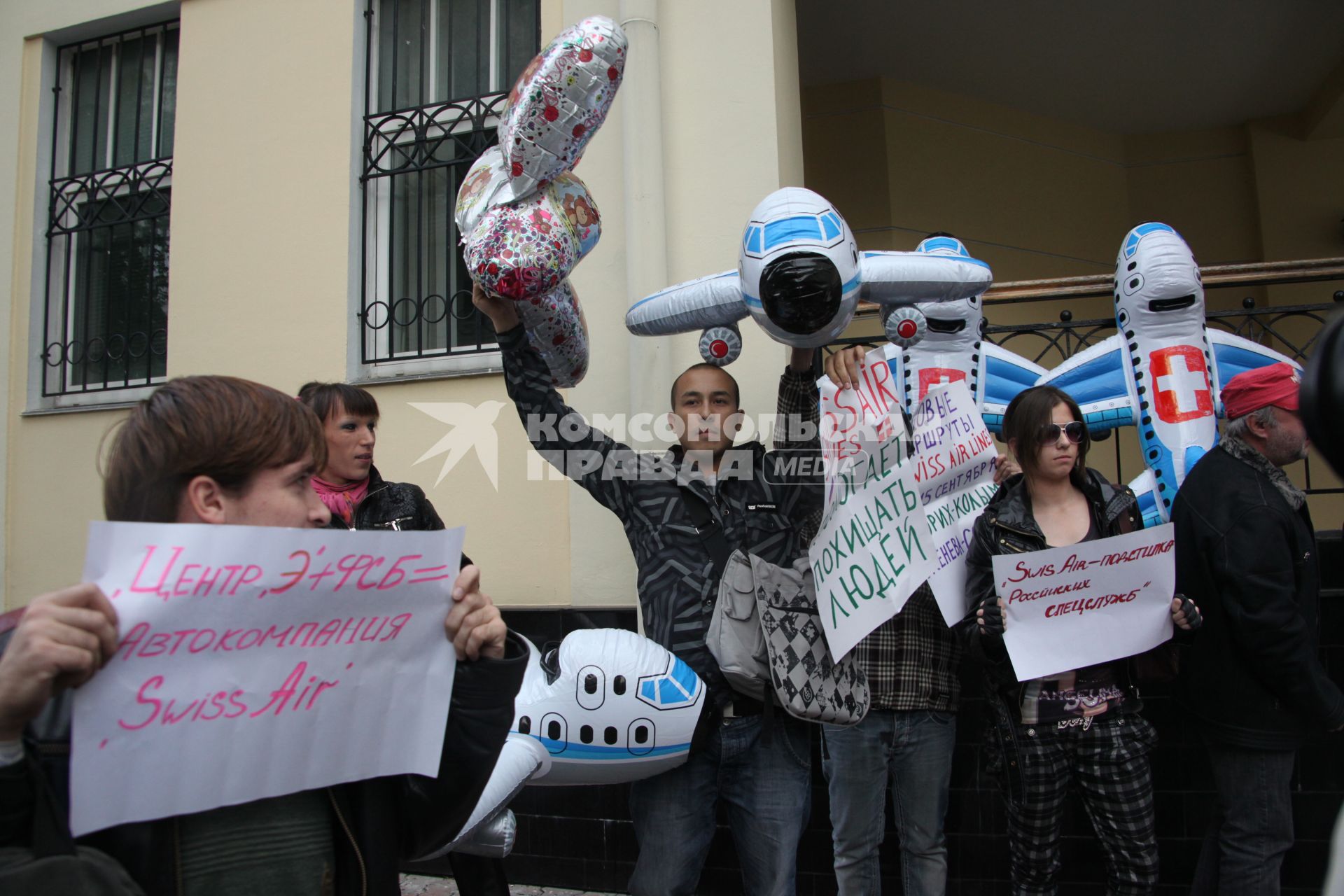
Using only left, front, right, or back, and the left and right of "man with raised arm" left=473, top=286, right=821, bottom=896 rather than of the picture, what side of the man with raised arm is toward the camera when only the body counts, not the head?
front

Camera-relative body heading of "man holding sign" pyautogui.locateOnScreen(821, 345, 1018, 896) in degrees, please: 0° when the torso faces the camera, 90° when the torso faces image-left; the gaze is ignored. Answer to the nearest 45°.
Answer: approximately 0°

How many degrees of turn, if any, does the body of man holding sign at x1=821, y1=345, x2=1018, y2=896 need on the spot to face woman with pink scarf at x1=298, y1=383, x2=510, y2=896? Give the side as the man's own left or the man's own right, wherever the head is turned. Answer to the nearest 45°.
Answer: approximately 90° to the man's own right

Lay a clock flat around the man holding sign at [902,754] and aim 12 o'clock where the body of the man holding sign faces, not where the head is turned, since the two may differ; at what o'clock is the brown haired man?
The brown haired man is roughly at 1 o'clock from the man holding sign.

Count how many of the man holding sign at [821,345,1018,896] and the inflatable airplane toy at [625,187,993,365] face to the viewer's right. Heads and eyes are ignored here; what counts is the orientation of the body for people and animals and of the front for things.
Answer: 0

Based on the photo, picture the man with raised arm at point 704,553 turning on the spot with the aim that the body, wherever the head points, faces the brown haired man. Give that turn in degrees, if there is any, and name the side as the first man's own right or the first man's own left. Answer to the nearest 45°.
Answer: approximately 45° to the first man's own right

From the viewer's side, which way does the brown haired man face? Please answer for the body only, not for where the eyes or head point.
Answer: toward the camera

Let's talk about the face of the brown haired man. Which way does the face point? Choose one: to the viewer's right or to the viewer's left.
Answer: to the viewer's right
